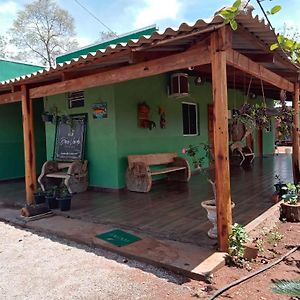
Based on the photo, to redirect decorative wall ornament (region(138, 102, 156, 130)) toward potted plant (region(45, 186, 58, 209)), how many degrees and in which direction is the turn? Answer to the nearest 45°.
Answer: approximately 90° to its right

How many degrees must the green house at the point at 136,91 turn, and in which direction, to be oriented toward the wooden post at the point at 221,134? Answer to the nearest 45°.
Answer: approximately 45° to its left

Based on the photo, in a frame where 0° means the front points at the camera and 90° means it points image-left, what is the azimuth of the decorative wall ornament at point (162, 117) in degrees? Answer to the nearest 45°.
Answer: approximately 315°

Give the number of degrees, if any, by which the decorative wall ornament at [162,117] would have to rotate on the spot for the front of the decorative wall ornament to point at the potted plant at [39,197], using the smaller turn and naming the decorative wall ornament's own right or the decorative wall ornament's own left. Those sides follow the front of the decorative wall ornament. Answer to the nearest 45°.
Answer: approximately 90° to the decorative wall ornament's own right

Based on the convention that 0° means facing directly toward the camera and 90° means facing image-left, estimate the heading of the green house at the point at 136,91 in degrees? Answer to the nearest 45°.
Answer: approximately 45°

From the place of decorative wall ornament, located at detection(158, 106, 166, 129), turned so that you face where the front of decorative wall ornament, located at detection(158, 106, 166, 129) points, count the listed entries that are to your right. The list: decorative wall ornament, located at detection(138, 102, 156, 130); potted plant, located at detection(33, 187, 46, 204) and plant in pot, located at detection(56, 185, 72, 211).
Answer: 3

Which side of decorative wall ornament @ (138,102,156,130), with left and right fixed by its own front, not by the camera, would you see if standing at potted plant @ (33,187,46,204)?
right

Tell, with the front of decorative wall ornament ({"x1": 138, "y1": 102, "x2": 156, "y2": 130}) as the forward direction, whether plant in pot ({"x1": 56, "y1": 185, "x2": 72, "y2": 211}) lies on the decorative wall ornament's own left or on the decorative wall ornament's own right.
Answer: on the decorative wall ornament's own right

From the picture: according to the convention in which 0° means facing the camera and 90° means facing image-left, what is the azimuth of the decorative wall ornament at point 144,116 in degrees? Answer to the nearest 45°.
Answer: approximately 315°
